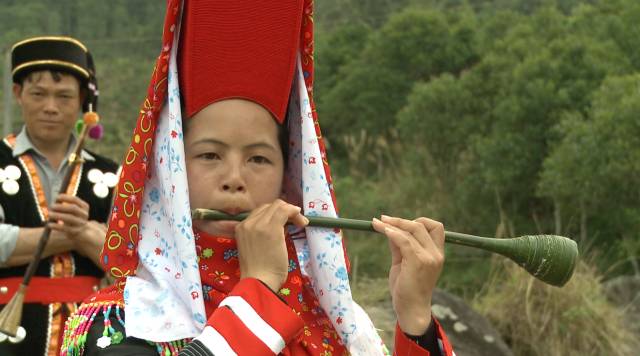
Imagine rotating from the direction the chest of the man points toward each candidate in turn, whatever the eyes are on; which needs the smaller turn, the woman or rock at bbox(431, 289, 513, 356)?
the woman

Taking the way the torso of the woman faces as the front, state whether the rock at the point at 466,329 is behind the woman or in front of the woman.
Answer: behind

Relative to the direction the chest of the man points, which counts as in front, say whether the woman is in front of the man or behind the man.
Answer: in front

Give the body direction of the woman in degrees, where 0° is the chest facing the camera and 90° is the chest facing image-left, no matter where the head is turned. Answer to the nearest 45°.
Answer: approximately 0°

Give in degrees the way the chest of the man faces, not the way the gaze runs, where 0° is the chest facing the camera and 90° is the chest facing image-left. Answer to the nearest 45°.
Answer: approximately 0°

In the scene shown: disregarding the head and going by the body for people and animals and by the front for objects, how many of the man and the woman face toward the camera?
2
